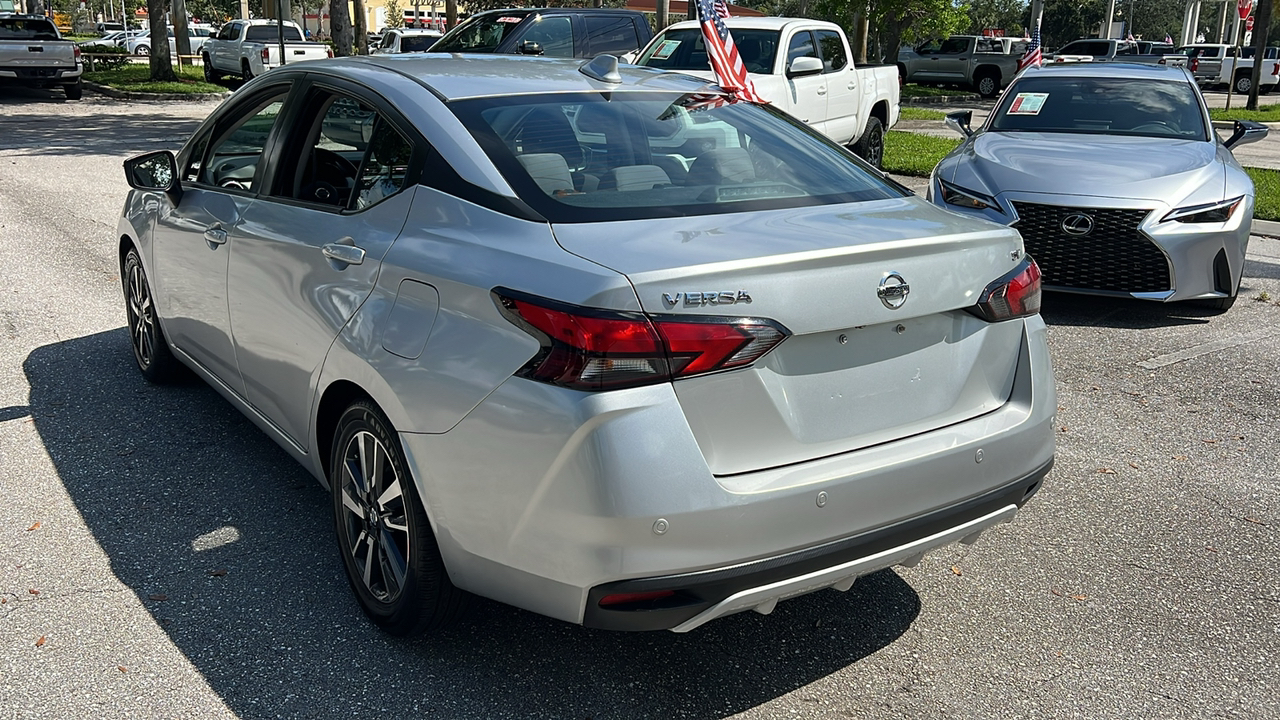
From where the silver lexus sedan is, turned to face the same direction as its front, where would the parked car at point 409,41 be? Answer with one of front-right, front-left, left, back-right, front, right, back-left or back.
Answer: back-right

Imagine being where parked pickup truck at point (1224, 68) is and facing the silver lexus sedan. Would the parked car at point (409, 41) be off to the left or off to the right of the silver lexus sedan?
right

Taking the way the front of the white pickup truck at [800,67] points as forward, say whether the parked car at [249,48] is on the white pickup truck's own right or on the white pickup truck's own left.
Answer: on the white pickup truck's own right

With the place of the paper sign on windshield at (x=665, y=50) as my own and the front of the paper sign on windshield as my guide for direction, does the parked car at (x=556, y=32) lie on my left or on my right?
on my right

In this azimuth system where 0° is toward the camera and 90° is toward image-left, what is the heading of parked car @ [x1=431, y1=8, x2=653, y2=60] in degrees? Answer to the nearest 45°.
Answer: approximately 45°

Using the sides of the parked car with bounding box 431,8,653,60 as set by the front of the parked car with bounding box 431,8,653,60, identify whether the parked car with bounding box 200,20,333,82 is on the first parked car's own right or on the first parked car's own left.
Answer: on the first parked car's own right

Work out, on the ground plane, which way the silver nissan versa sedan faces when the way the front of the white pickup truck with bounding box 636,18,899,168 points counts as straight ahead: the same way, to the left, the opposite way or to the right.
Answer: to the right

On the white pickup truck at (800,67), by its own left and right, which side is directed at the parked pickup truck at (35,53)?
right

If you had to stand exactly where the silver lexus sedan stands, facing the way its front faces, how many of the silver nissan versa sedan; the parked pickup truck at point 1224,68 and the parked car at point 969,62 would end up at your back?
2

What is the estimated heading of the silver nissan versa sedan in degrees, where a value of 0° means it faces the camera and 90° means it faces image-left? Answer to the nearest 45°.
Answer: approximately 135°

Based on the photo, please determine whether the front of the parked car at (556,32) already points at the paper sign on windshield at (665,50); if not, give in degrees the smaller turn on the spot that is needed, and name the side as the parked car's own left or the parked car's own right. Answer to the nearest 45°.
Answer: approximately 90° to the parked car's own left

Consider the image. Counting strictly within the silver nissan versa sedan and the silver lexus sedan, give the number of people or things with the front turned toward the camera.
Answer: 1
